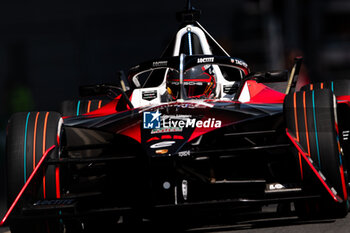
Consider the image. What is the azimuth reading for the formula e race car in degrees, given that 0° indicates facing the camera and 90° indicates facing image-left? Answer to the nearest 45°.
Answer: approximately 0°
